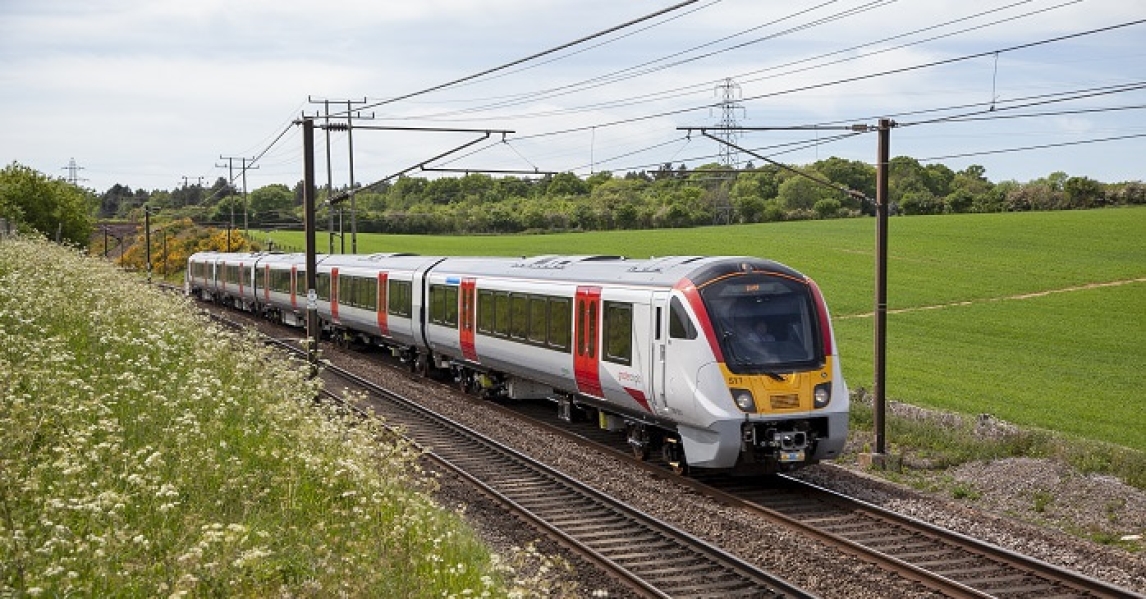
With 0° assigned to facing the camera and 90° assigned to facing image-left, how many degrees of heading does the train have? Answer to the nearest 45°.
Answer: approximately 315°
